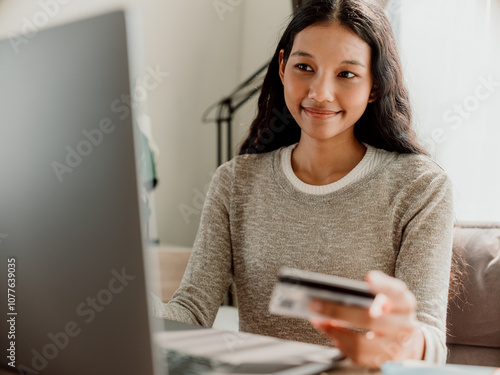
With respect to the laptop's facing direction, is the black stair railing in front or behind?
in front

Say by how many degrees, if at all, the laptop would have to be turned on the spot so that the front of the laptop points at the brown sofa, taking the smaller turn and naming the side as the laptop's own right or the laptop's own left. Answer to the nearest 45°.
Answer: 0° — it already faces it

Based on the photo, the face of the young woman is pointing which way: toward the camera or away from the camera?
toward the camera

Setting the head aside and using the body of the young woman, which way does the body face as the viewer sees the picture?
toward the camera

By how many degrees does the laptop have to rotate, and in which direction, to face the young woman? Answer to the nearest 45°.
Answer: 0° — it already faces them

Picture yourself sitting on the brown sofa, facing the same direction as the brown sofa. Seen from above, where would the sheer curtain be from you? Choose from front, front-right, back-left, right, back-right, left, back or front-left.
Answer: back

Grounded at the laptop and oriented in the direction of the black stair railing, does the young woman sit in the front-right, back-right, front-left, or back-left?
front-right

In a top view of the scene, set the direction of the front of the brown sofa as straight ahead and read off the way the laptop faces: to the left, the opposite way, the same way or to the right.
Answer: the opposite way

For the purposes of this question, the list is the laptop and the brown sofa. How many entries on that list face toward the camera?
1

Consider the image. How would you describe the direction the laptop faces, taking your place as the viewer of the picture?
facing away from the viewer and to the right of the viewer

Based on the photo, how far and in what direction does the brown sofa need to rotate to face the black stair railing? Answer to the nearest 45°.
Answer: approximately 135° to its right

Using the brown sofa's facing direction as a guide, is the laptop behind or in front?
in front

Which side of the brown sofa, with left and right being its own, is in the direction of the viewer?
front
